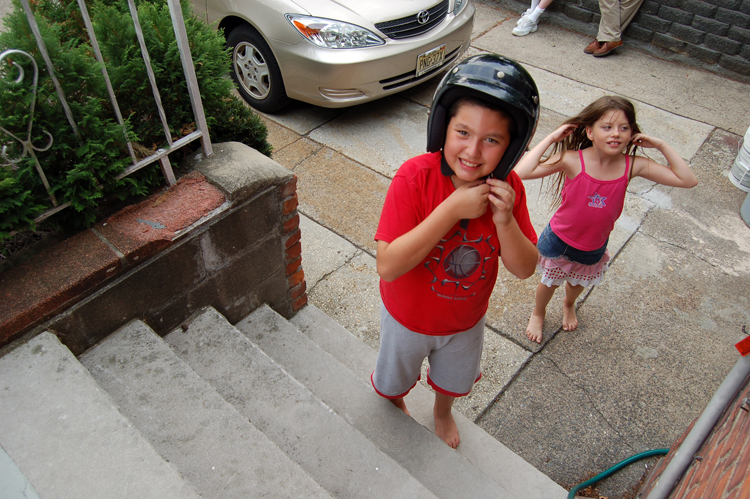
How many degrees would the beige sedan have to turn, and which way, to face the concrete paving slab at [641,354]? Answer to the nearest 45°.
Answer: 0° — it already faces it

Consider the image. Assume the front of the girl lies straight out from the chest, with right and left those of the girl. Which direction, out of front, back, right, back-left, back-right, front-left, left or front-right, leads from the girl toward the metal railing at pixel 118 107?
front-right

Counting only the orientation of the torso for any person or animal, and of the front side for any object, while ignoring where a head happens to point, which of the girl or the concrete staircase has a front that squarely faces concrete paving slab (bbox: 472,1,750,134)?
the concrete staircase

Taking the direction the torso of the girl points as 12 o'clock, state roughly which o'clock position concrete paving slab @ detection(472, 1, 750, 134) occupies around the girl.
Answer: The concrete paving slab is roughly at 6 o'clock from the girl.

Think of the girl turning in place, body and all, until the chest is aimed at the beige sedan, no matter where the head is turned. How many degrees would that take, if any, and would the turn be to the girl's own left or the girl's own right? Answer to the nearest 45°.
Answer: approximately 135° to the girl's own right

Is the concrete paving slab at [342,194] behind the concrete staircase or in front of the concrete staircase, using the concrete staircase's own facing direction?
in front

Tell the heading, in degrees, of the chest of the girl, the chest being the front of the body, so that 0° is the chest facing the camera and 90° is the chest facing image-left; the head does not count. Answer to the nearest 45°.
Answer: approximately 0°

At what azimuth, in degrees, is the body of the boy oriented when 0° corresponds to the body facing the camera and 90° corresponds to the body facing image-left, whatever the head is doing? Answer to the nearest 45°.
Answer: approximately 0°

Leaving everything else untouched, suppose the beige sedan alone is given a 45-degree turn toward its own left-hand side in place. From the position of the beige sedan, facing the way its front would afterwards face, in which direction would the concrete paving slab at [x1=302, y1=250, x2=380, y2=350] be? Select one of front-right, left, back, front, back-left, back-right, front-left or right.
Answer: right

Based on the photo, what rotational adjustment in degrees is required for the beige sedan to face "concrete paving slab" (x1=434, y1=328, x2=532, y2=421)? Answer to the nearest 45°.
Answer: approximately 45° to its right

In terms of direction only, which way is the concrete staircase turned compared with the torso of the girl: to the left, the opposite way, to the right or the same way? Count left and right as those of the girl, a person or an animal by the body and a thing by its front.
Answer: the opposite way

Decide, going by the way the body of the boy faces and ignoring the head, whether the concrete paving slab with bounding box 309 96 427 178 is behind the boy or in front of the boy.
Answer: behind
